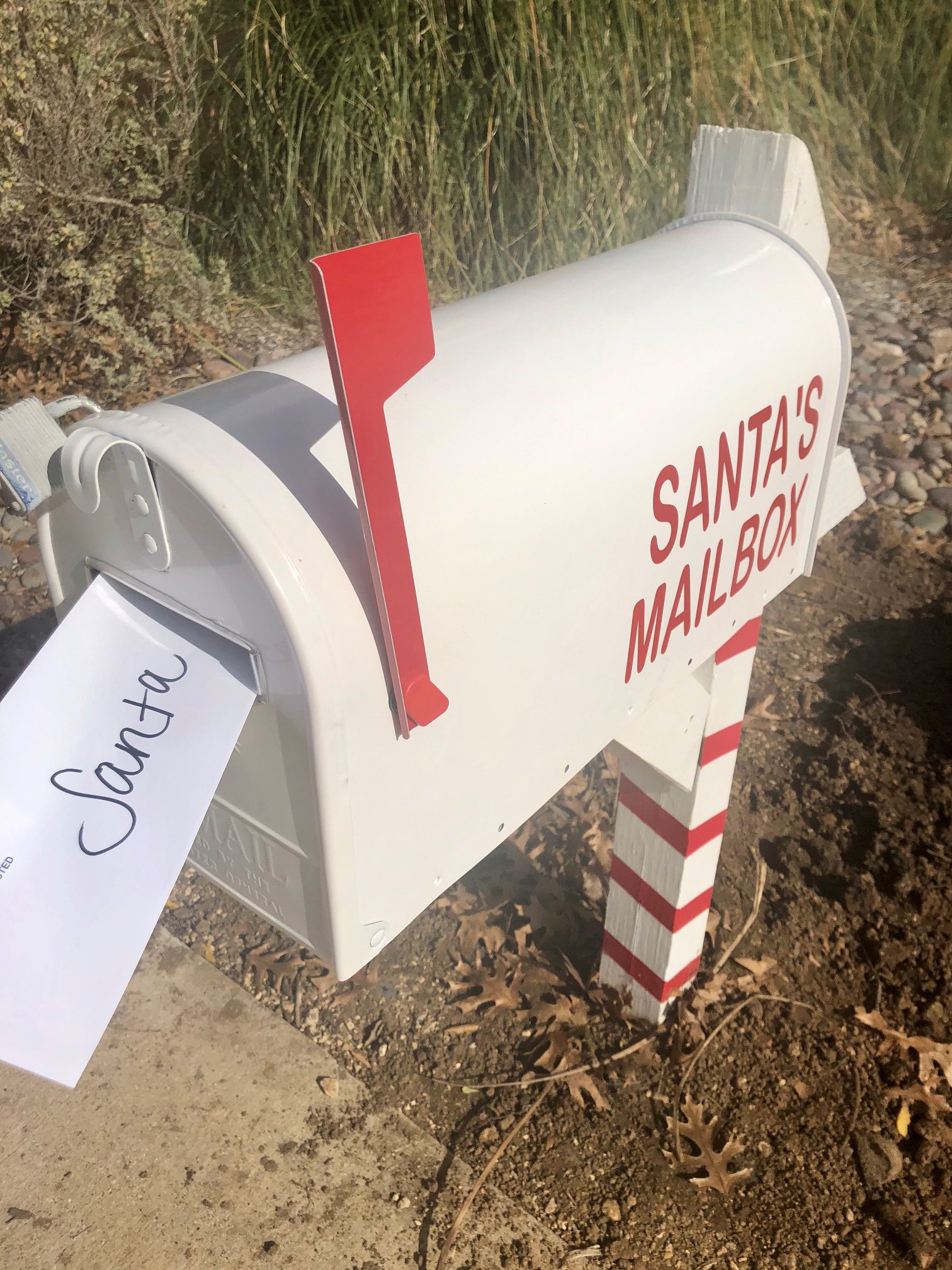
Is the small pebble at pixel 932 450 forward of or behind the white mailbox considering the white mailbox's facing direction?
behind

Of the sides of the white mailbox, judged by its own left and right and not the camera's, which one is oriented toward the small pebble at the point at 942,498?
back

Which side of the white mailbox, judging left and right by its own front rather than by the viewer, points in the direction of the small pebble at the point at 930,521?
back

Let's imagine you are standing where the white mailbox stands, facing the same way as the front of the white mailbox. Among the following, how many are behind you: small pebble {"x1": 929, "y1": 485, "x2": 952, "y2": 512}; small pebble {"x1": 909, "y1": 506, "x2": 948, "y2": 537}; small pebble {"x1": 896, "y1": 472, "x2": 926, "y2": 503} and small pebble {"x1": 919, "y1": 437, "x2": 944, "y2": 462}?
4

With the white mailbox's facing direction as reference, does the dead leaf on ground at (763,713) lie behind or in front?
behind

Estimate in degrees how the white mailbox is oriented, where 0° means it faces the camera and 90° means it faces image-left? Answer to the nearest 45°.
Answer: approximately 45°
